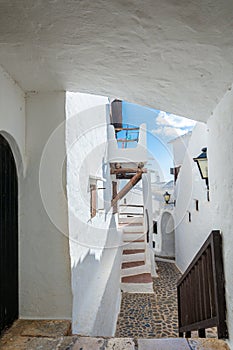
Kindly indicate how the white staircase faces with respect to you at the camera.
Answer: facing the viewer

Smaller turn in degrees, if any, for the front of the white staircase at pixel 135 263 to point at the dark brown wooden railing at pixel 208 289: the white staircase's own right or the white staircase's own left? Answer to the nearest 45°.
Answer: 0° — it already faces it
